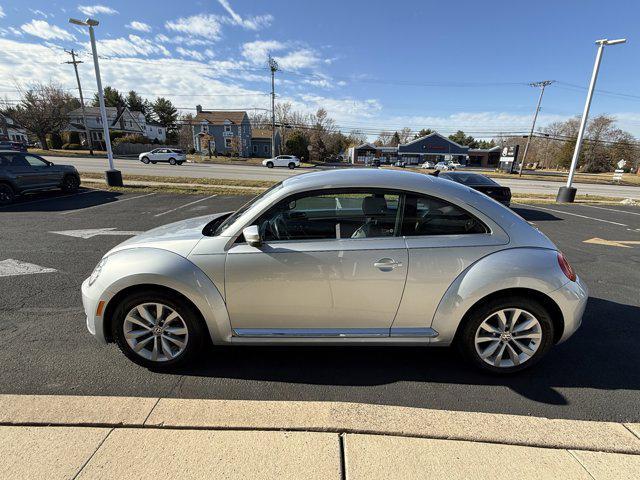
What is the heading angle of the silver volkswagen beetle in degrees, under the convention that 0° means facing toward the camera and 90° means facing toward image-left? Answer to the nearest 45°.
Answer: approximately 90°

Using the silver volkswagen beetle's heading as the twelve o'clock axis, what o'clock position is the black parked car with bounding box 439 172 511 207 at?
The black parked car is roughly at 4 o'clock from the silver volkswagen beetle.

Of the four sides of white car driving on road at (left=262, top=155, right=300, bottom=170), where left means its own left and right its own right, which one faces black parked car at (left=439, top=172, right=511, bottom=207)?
left

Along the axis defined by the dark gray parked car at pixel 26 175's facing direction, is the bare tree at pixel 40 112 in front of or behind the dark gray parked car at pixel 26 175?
in front

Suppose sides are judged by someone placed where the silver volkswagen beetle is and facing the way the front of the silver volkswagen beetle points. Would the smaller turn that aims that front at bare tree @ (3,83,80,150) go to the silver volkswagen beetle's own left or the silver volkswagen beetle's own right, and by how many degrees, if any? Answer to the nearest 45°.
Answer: approximately 45° to the silver volkswagen beetle's own right

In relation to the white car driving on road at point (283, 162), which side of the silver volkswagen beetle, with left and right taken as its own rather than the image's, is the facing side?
right

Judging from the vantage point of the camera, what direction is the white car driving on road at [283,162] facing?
facing to the left of the viewer
